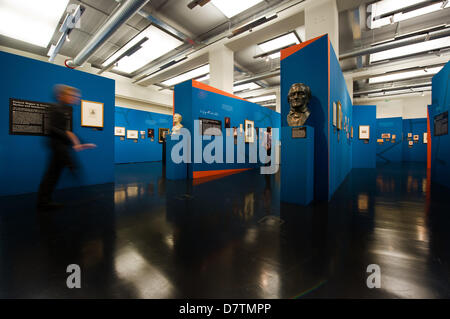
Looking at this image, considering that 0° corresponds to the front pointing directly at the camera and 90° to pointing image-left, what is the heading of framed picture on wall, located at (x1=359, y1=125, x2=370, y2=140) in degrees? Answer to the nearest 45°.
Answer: approximately 0°

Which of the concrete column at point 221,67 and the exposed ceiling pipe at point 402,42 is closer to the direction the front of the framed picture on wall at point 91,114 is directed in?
the exposed ceiling pipe

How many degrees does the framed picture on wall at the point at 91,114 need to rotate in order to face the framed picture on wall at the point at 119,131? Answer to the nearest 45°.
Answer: approximately 135° to its left

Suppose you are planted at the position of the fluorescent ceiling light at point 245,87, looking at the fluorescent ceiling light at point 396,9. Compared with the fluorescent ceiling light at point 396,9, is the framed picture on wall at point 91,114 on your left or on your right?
right

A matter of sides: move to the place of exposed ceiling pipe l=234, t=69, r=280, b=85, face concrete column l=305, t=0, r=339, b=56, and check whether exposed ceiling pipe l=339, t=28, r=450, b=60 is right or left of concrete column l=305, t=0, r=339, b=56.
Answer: left

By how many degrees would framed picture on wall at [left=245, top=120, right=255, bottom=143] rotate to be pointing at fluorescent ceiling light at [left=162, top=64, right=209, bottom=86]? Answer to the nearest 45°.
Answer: approximately 180°

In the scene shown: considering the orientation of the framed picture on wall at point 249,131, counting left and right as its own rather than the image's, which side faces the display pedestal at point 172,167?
right
